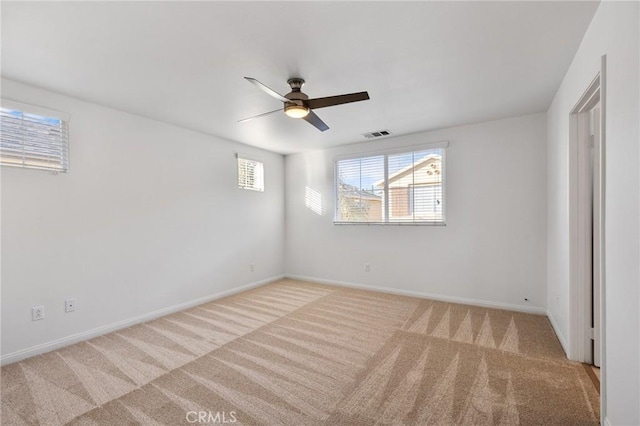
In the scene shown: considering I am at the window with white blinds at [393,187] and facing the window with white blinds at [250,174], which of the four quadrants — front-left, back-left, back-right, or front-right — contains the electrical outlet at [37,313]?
front-left

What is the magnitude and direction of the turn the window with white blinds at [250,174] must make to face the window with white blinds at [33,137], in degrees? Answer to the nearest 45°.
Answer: approximately 90° to its right

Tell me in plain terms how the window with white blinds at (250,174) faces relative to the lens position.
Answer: facing the viewer and to the right of the viewer

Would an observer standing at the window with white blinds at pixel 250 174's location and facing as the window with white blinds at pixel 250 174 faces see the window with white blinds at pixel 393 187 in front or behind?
in front

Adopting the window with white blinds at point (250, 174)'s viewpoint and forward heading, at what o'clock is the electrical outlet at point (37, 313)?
The electrical outlet is roughly at 3 o'clock from the window with white blinds.

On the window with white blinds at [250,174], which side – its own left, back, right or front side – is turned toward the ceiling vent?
front

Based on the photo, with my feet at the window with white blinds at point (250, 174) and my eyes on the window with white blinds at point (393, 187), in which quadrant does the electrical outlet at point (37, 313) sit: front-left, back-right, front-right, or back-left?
back-right

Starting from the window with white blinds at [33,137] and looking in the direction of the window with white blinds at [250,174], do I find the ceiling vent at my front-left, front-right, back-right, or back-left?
front-right

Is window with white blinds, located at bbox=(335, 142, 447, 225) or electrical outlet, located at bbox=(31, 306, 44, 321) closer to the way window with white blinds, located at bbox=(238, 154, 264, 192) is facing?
the window with white blinds
